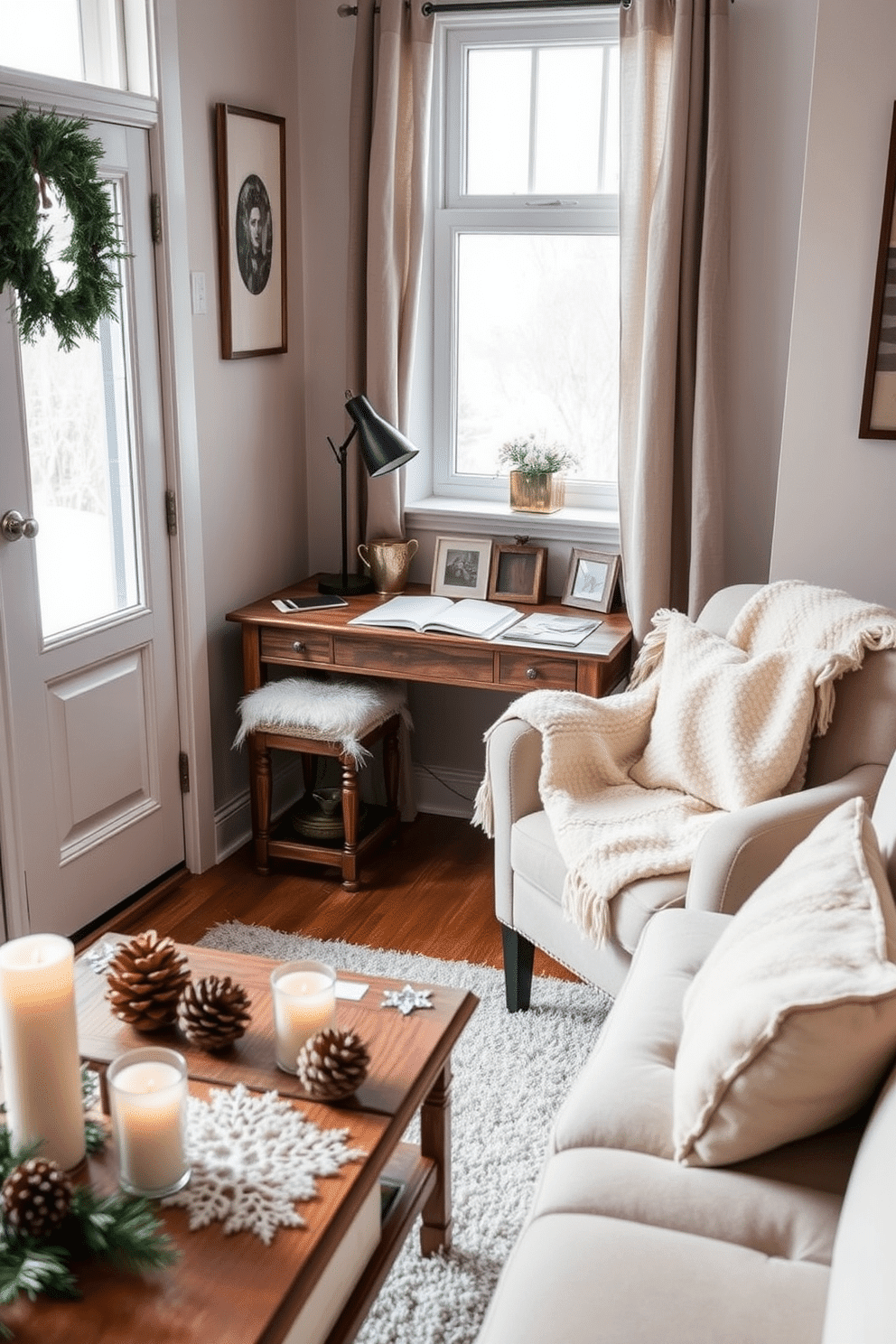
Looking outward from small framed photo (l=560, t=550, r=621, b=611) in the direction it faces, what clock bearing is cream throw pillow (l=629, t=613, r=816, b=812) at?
The cream throw pillow is roughly at 10 o'clock from the small framed photo.

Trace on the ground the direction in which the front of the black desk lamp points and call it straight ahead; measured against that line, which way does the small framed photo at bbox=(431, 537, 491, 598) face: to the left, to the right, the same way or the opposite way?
to the right

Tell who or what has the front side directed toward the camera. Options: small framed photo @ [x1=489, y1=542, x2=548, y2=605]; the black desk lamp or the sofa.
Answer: the small framed photo

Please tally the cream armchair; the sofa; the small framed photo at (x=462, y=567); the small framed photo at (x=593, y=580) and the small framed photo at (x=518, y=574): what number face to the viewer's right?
0

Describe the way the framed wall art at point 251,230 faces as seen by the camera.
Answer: facing the viewer and to the right of the viewer

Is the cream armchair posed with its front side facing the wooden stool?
no

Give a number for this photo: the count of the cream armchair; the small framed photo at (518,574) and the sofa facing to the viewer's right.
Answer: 0

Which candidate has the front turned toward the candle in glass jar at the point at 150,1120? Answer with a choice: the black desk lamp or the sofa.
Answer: the sofa

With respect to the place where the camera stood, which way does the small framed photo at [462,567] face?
facing the viewer

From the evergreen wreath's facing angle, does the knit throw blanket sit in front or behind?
in front

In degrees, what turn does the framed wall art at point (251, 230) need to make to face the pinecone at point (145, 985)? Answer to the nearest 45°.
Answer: approximately 45° to its right

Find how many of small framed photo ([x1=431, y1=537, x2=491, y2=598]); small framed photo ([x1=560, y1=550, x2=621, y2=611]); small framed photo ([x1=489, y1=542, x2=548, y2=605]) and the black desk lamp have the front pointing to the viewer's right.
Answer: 1

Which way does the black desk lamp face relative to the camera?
to the viewer's right

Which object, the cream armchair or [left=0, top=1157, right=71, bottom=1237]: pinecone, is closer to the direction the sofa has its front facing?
the pinecone

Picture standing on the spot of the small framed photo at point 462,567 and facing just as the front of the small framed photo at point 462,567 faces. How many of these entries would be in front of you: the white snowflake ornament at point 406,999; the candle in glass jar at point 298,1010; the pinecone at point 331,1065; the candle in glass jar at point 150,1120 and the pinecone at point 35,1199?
5

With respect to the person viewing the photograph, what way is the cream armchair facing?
facing the viewer and to the left of the viewer

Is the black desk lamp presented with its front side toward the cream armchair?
yes

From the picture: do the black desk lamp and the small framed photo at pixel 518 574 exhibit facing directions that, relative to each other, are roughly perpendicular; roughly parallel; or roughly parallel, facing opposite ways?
roughly perpendicular

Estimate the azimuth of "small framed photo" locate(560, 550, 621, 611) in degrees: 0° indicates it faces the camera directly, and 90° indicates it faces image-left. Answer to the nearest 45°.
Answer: approximately 45°

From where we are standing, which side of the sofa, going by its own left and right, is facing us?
left
